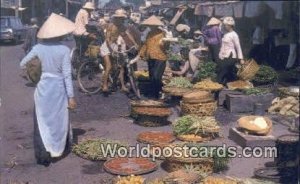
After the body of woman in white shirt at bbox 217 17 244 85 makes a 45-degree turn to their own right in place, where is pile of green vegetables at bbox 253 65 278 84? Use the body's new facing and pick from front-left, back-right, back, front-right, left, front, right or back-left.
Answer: back

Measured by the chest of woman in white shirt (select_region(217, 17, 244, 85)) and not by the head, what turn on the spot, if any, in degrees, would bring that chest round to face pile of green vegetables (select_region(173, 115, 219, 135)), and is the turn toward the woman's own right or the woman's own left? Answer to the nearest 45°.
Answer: approximately 45° to the woman's own left

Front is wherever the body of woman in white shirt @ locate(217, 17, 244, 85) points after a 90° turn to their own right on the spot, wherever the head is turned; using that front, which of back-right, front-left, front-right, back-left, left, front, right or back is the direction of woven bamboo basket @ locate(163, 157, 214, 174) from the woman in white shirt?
back-left

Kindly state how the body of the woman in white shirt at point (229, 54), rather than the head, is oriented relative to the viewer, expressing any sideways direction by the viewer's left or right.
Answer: facing the viewer and to the left of the viewer

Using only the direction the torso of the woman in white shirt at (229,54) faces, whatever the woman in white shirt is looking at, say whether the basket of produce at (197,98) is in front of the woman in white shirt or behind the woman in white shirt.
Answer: in front

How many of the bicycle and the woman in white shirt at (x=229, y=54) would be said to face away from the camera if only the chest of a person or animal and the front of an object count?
0
